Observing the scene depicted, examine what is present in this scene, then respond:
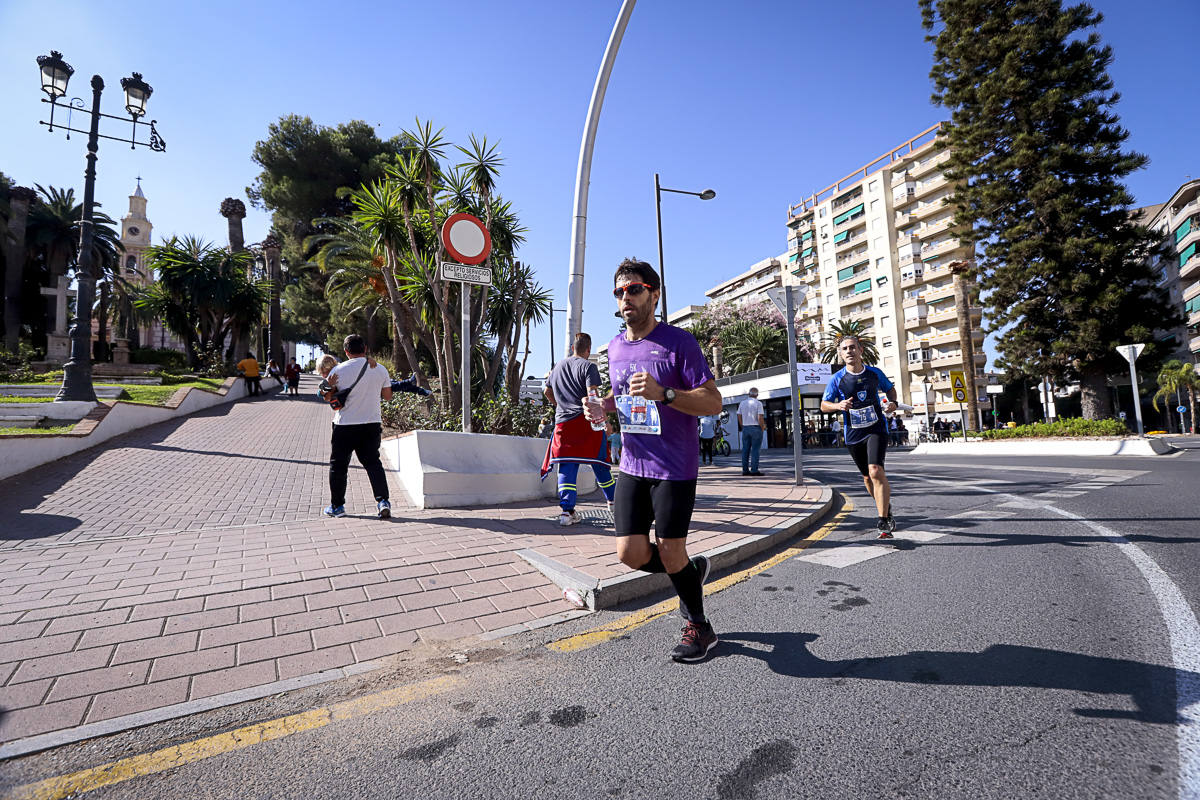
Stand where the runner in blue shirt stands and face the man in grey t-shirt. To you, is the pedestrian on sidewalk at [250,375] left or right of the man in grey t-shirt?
right

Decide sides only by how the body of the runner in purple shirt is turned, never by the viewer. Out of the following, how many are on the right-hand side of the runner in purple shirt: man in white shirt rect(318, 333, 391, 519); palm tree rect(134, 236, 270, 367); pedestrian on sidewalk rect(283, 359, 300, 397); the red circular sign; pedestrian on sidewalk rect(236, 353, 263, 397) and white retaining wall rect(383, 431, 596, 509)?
6

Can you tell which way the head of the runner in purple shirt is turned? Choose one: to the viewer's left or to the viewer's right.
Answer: to the viewer's left

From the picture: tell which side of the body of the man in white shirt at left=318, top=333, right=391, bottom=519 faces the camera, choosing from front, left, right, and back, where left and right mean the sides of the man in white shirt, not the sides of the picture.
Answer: back

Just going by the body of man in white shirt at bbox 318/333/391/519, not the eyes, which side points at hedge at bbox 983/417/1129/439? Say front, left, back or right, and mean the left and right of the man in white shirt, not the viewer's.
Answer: right

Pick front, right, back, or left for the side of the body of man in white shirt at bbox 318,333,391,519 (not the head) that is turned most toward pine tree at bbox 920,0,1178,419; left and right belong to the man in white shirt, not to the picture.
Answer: right
